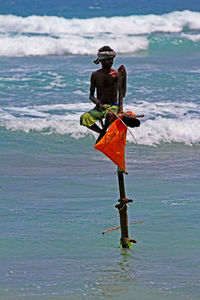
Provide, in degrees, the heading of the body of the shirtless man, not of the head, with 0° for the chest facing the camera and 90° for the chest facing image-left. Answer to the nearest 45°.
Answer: approximately 0°
